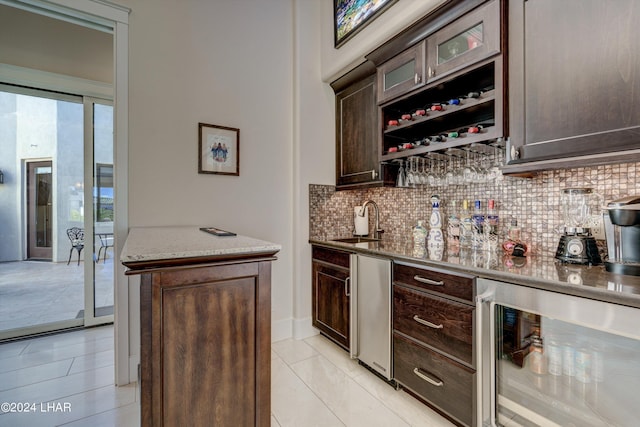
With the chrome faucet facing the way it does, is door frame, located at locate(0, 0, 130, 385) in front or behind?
in front

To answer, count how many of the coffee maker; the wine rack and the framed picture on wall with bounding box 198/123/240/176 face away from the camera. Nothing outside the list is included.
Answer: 0

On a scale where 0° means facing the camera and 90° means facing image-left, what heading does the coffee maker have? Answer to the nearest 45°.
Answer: approximately 45°

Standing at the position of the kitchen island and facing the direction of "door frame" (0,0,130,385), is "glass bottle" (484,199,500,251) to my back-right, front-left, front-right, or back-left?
back-right

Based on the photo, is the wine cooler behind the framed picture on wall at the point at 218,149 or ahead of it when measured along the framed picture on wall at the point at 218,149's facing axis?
ahead

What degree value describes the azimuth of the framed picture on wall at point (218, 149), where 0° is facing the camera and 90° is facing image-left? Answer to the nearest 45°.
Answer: approximately 315°

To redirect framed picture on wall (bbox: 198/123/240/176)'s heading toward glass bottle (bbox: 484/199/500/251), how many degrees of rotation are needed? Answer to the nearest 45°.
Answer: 0° — it already faces it

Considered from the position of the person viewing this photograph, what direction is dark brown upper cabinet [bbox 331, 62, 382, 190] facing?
facing the viewer and to the left of the viewer

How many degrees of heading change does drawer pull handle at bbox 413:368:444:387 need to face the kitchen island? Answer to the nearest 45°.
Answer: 0° — it already faces it

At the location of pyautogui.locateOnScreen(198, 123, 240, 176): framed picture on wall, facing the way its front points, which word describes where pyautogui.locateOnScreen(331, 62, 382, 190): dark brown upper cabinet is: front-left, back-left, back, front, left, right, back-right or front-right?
front-left

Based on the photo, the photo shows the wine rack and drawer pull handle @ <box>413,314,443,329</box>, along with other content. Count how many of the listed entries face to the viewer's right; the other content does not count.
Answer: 0
